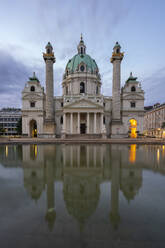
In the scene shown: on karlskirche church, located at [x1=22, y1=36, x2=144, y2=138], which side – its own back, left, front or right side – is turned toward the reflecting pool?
front

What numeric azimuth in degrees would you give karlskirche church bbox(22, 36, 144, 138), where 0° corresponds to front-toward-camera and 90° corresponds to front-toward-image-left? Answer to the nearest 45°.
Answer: approximately 0°
